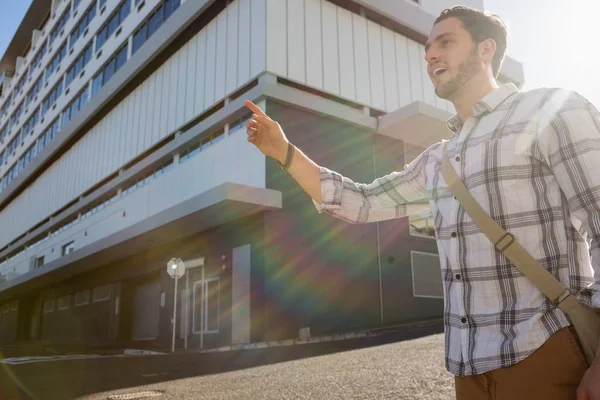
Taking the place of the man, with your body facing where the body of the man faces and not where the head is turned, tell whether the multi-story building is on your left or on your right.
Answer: on your right

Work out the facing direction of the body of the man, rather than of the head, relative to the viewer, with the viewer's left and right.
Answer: facing the viewer and to the left of the viewer
